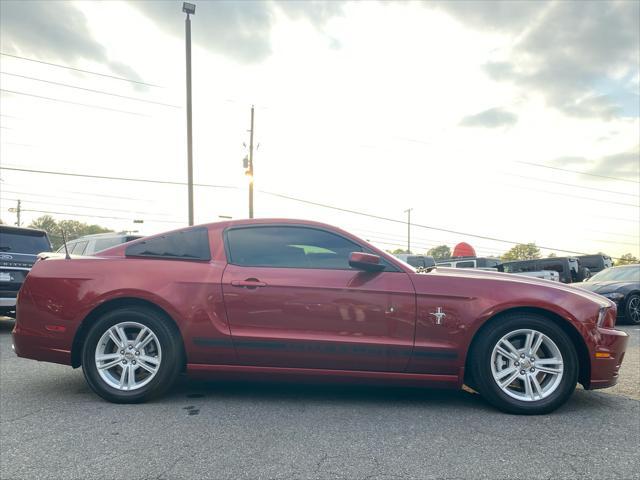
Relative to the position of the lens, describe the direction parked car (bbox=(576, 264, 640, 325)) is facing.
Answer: facing the viewer and to the left of the viewer

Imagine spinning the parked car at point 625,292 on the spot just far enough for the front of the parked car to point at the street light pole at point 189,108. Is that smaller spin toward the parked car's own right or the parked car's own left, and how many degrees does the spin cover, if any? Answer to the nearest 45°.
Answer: approximately 45° to the parked car's own right

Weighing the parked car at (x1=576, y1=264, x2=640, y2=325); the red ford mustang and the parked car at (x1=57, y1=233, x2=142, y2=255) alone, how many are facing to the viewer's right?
1

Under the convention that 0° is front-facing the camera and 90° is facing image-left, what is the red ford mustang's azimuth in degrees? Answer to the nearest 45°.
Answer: approximately 270°

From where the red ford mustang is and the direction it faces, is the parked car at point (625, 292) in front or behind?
in front

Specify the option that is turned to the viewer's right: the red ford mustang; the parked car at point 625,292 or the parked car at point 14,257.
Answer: the red ford mustang

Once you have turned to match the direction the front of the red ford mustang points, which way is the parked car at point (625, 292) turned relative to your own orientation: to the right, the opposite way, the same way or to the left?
the opposite way

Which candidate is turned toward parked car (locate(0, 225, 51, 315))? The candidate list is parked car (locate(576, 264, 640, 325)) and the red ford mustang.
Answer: parked car (locate(576, 264, 640, 325))

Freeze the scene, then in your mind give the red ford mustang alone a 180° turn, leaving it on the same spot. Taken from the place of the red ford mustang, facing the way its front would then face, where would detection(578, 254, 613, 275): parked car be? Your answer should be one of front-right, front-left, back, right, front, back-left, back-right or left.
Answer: back-right
